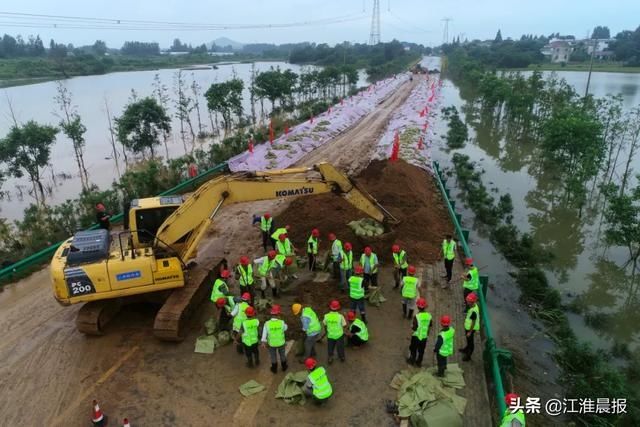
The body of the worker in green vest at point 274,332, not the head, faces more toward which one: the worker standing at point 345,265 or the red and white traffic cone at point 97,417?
the worker standing

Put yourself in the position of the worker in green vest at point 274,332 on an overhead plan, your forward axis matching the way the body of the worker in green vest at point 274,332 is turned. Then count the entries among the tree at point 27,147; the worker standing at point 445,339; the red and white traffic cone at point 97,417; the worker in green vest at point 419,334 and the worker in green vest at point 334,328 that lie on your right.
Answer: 3

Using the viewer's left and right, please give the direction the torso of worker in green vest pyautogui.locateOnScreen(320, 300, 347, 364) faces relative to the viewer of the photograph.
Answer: facing away from the viewer

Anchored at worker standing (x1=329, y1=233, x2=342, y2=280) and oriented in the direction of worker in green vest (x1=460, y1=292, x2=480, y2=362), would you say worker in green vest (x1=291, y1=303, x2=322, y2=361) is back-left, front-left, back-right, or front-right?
front-right

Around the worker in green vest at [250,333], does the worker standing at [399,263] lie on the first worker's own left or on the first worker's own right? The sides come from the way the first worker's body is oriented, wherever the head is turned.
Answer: on the first worker's own right

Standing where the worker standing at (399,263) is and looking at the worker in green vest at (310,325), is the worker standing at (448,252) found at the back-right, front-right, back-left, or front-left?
back-left

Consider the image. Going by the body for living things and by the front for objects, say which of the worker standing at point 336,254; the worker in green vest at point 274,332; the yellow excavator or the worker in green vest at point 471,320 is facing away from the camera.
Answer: the worker in green vest at point 274,332

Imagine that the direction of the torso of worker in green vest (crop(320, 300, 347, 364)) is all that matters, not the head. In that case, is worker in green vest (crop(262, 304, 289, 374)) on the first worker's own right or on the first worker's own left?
on the first worker's own left

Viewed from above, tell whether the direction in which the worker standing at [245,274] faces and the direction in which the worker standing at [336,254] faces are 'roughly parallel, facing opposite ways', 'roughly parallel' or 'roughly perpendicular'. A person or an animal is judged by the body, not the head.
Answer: roughly perpendicular

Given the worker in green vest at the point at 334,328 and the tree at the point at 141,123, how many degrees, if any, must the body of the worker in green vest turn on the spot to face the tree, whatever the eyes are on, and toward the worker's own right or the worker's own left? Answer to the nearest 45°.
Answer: approximately 45° to the worker's own left

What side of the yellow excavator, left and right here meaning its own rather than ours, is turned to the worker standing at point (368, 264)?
front

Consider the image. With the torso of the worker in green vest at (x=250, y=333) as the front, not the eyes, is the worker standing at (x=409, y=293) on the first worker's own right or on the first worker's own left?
on the first worker's own right
